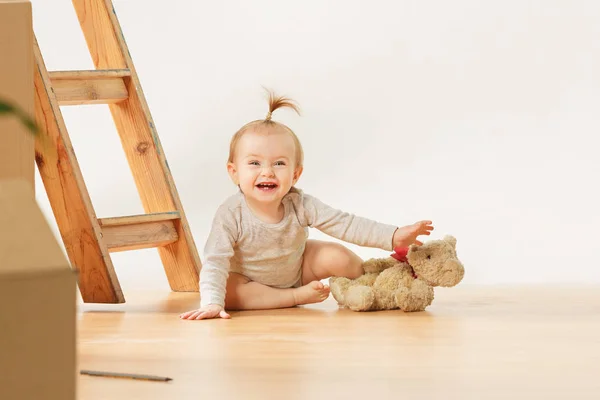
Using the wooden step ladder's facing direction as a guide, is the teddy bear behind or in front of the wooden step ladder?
in front

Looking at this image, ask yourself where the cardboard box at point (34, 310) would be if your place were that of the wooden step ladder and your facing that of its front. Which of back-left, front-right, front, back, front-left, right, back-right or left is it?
front-right

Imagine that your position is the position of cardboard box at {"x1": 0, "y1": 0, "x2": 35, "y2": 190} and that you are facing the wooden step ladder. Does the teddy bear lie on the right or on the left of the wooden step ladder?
right

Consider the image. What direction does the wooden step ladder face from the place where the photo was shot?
facing the viewer and to the right of the viewer

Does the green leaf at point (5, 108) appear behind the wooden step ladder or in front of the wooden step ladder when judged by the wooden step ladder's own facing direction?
in front

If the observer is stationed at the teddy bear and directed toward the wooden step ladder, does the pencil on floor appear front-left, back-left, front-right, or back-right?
front-left

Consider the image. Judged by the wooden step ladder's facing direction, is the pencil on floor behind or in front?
in front
